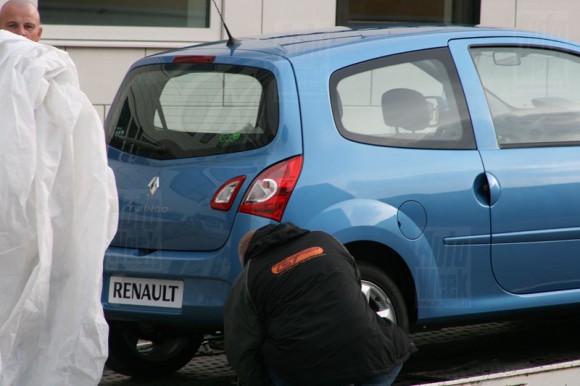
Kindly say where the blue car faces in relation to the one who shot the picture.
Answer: facing away from the viewer and to the right of the viewer
